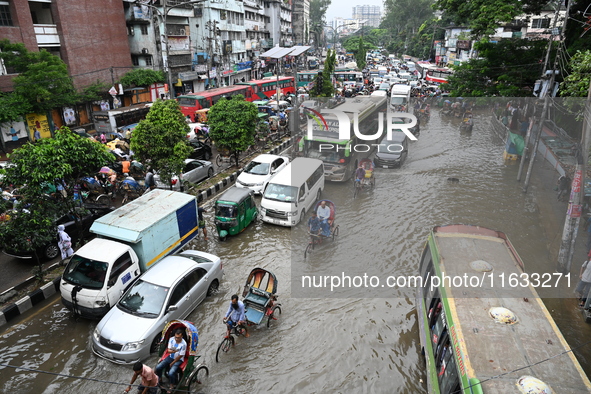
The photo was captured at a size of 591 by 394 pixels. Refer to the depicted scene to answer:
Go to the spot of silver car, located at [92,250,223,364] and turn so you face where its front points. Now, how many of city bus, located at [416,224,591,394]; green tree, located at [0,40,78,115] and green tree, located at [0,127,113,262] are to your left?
1

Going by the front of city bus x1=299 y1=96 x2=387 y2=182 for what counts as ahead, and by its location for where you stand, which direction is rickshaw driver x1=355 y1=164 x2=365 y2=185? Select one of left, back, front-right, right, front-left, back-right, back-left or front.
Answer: left

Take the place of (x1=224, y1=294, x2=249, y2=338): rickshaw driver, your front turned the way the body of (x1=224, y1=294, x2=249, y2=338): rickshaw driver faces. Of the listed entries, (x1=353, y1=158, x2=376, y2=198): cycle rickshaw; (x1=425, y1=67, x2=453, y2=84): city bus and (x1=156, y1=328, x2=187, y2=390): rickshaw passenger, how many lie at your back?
2

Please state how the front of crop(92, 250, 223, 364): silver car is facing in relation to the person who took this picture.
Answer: facing the viewer and to the left of the viewer

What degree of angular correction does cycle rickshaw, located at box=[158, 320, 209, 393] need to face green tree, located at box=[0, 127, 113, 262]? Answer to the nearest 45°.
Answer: approximately 90° to its right

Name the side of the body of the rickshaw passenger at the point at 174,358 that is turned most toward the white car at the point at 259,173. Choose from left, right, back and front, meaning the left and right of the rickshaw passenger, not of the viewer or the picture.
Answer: back

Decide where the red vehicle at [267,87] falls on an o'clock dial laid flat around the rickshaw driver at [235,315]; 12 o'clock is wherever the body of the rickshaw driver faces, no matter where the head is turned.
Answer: The red vehicle is roughly at 5 o'clock from the rickshaw driver.

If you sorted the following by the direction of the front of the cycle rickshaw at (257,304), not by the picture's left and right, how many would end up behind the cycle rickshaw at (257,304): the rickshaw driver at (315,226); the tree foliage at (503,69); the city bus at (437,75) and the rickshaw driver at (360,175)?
4

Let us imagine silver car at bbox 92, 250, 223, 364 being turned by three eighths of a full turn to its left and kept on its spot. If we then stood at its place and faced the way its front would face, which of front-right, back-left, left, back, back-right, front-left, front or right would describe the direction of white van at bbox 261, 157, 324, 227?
front-left

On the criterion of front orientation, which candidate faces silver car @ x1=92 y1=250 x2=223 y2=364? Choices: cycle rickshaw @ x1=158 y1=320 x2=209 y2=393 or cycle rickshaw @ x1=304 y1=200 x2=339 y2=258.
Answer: cycle rickshaw @ x1=304 y1=200 x2=339 y2=258

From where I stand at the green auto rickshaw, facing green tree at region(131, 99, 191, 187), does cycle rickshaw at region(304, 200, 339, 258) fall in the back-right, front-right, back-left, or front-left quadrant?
back-right

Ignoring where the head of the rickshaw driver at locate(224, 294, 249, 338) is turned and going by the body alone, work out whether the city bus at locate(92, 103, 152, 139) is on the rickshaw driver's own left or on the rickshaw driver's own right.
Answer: on the rickshaw driver's own right
